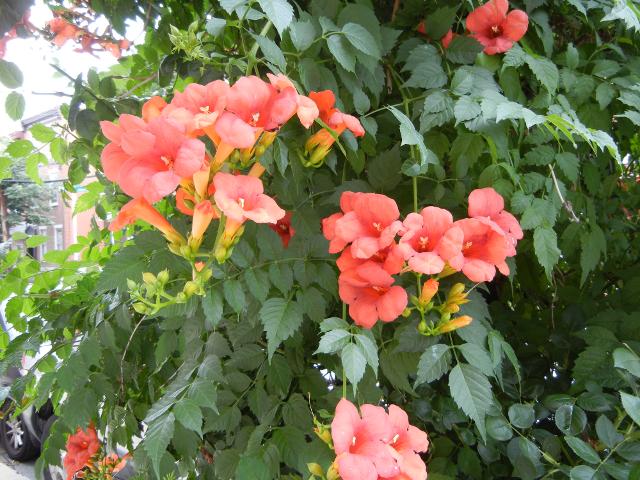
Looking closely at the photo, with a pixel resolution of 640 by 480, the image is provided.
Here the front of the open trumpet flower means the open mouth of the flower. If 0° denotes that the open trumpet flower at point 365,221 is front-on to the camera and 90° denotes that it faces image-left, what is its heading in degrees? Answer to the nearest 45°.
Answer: approximately 0°

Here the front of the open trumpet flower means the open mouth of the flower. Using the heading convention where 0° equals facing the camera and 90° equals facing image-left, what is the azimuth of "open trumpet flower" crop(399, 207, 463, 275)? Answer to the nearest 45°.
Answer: approximately 0°
